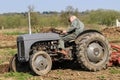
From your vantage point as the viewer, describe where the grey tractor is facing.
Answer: facing the viewer and to the left of the viewer
